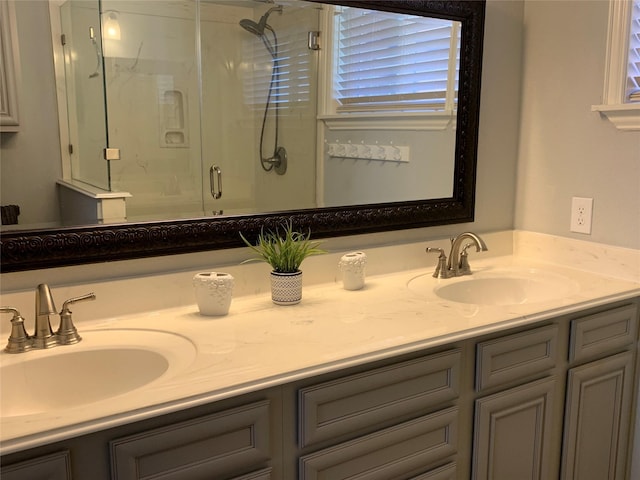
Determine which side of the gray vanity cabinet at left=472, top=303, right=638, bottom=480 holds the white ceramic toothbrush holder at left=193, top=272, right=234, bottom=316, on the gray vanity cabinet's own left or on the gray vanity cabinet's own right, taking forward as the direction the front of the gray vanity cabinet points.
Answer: on the gray vanity cabinet's own right

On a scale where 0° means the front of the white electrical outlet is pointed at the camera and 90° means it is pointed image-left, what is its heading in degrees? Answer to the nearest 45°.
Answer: approximately 45°

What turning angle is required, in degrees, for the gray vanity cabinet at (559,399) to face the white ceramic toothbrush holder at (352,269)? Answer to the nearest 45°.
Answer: approximately 135° to its right
